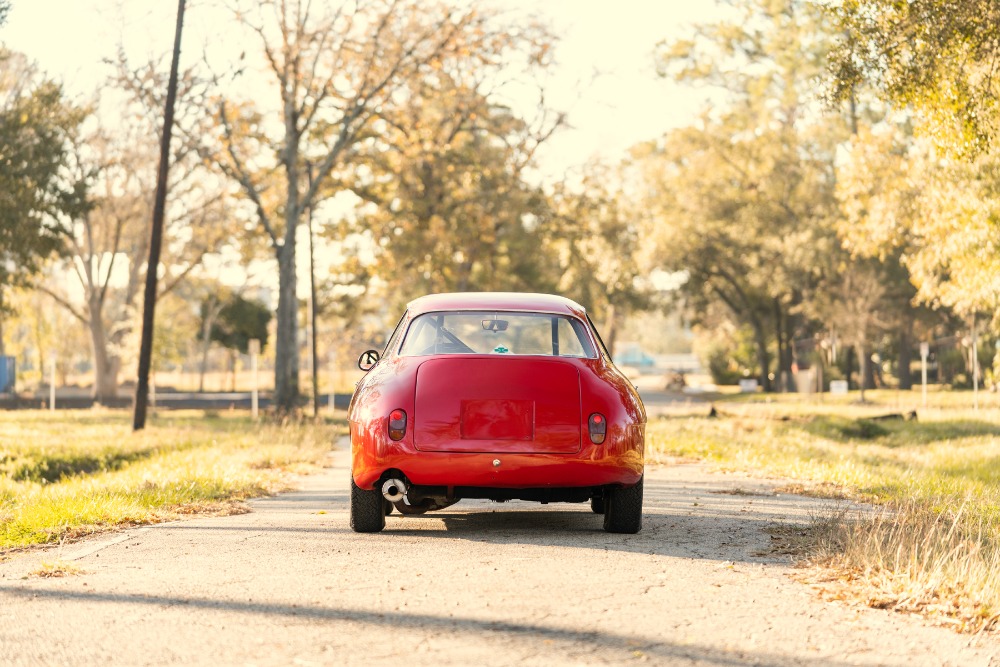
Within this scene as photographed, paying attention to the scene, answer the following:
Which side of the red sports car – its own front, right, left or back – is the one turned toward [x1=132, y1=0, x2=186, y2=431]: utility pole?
front

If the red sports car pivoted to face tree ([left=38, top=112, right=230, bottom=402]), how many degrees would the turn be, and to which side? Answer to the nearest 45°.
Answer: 0° — it already faces it

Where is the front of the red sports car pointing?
away from the camera

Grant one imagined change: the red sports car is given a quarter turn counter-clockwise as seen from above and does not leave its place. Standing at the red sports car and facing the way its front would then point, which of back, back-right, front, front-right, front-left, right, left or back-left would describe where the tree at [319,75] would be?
right

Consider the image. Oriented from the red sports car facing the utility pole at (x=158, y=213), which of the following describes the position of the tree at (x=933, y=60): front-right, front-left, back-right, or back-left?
front-right

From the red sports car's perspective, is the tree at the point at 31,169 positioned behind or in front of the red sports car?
in front

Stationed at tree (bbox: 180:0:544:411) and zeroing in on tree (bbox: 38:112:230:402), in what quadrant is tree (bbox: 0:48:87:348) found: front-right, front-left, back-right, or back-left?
front-left

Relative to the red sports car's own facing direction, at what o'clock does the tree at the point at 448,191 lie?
The tree is roughly at 12 o'clock from the red sports car.

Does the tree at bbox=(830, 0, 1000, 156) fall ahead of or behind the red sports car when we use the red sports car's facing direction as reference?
ahead

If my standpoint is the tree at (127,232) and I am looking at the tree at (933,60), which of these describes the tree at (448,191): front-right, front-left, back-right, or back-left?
front-left
